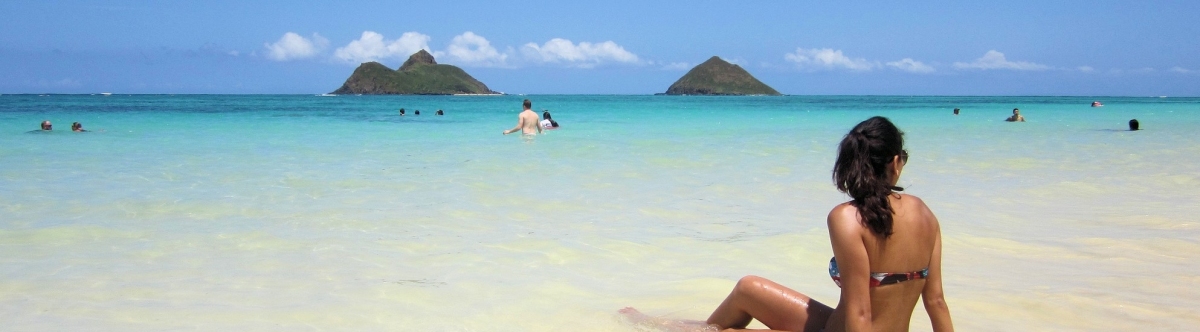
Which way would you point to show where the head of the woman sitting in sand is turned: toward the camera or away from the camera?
away from the camera

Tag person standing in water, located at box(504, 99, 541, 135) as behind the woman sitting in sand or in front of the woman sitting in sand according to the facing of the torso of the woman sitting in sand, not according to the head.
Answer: in front

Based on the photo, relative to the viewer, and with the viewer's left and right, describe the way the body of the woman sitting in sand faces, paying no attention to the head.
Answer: facing away from the viewer and to the left of the viewer
